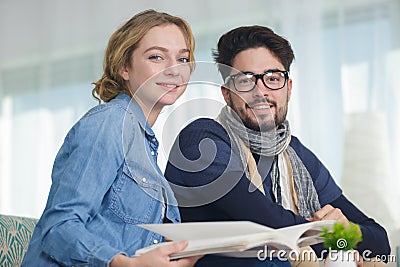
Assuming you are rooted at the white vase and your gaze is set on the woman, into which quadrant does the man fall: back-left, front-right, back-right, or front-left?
front-right

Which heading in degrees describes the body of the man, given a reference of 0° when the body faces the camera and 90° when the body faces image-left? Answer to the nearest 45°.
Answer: approximately 315°

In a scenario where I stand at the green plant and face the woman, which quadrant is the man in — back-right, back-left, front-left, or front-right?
front-right

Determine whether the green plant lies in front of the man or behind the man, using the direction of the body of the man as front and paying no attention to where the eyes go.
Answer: in front

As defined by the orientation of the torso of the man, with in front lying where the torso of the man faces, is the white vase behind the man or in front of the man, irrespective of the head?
in front
